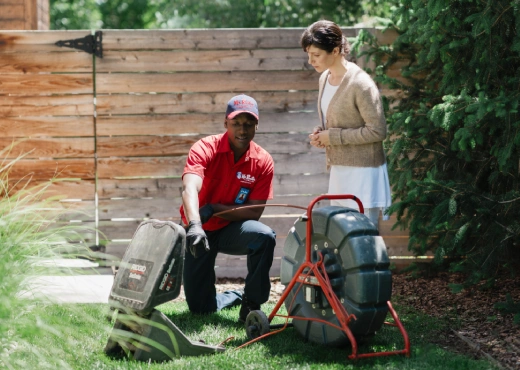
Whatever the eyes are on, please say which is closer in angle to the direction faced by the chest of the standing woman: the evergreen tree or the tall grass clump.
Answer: the tall grass clump

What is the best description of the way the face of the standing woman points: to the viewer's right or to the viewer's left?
to the viewer's left

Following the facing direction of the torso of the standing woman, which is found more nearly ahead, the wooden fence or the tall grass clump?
the tall grass clump

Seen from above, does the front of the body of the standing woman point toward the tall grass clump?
yes

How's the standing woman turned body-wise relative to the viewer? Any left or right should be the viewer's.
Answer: facing the viewer and to the left of the viewer

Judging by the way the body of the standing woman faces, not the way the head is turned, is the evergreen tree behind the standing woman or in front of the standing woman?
behind

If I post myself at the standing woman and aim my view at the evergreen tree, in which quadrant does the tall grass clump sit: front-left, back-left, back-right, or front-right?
back-right

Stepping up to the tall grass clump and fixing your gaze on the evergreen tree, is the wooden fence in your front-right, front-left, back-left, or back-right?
front-left

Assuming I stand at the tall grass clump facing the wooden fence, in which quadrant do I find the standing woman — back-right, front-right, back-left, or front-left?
front-right
